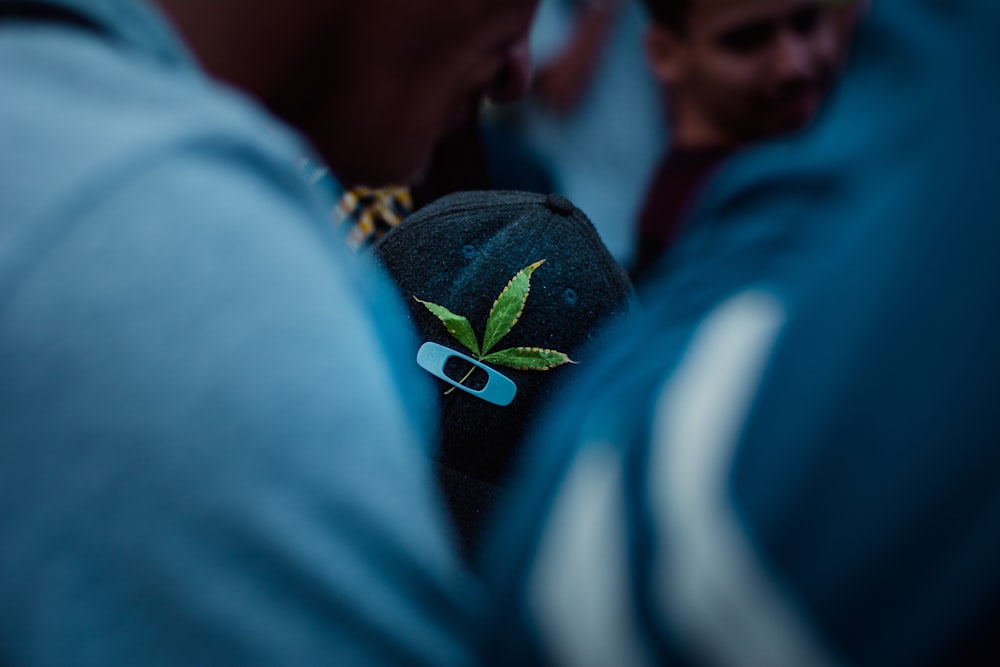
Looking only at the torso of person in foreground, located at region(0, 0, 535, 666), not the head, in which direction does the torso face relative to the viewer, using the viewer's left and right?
facing to the right of the viewer

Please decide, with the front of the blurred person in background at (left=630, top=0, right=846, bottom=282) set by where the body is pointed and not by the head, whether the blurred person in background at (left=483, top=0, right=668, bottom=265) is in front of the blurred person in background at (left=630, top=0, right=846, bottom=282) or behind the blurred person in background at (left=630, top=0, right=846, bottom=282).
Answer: behind

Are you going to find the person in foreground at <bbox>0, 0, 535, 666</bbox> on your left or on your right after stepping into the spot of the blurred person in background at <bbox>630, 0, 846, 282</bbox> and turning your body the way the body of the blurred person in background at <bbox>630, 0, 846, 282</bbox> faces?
on your right

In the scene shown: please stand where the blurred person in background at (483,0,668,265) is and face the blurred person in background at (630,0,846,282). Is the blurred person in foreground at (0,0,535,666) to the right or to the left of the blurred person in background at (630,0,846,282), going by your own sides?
right

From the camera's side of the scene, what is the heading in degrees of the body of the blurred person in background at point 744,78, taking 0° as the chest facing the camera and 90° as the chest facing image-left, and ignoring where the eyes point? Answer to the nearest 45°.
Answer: approximately 315°
